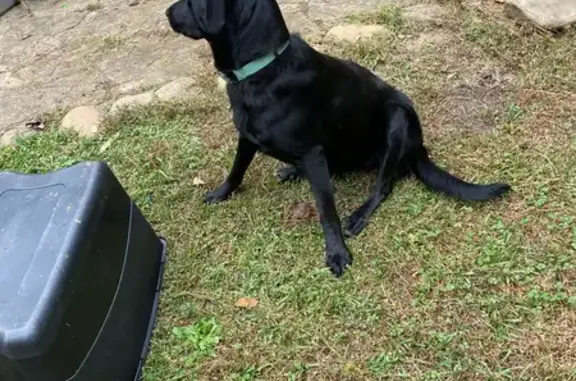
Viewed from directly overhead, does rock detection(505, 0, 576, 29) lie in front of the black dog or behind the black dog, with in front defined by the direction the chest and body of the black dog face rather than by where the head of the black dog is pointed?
behind

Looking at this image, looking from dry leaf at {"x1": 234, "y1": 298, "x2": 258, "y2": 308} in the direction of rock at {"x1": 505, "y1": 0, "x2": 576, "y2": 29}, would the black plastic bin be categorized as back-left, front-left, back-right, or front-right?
back-left

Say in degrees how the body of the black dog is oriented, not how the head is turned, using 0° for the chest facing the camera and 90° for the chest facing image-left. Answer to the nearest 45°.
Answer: approximately 45°

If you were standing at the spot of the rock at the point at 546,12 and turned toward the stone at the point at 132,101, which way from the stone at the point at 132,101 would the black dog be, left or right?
left

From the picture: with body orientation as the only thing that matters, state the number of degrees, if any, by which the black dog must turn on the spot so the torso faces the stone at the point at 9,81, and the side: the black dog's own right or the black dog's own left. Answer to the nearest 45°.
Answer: approximately 90° to the black dog's own right

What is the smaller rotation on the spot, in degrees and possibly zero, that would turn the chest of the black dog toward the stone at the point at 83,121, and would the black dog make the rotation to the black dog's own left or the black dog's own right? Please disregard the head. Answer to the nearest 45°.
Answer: approximately 90° to the black dog's own right
